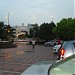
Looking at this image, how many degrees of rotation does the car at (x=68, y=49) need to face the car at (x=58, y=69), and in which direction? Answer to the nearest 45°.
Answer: approximately 135° to its right

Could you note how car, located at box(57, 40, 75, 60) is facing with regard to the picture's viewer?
facing away from the viewer and to the right of the viewer
